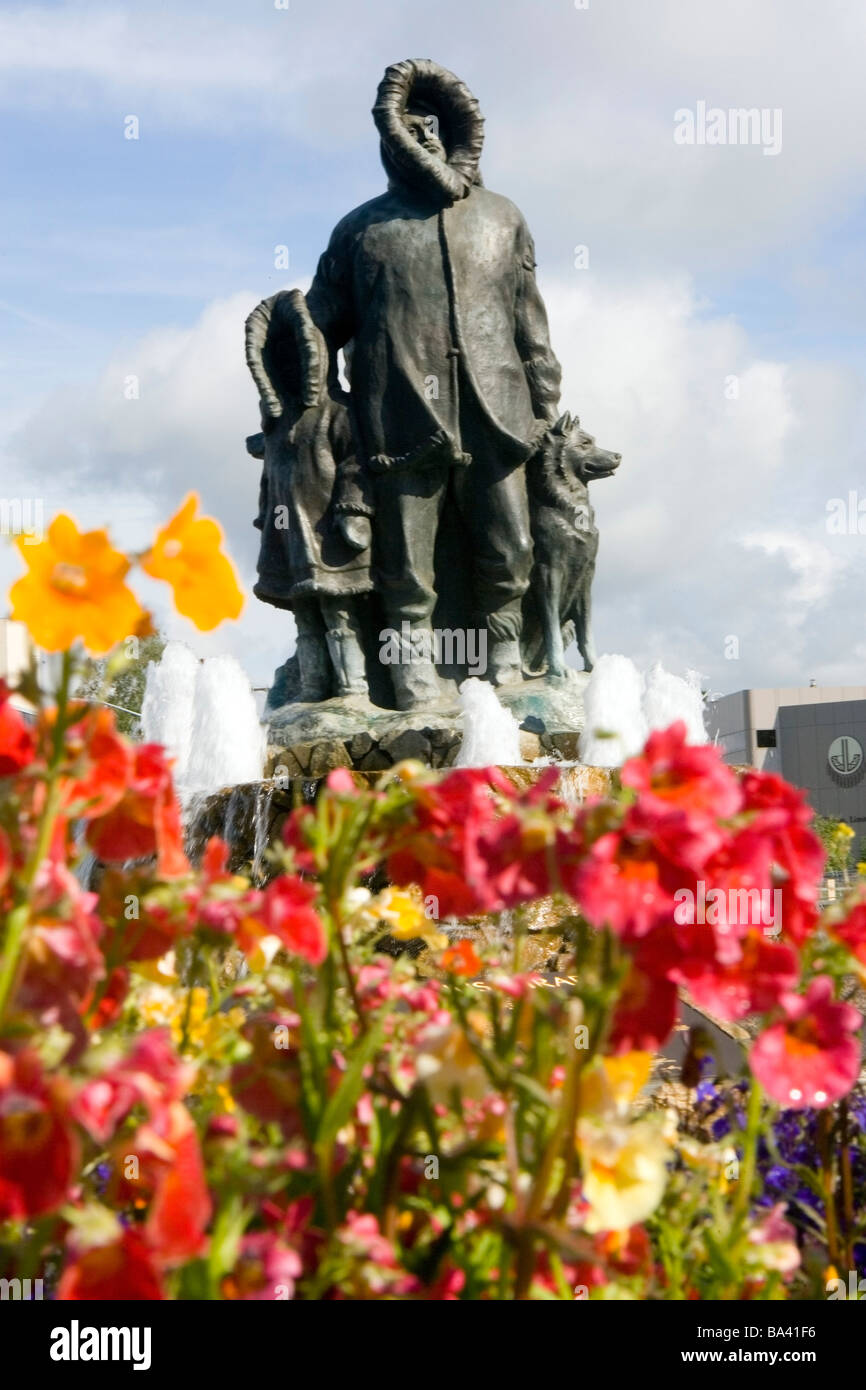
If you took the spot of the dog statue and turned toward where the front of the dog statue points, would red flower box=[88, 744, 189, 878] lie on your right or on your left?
on your right

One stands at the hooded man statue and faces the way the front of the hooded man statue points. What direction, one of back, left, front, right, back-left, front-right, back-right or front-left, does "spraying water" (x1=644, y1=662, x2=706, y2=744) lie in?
back-left

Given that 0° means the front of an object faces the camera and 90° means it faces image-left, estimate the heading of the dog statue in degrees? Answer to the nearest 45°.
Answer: approximately 315°

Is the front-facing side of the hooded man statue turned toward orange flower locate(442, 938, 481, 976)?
yes

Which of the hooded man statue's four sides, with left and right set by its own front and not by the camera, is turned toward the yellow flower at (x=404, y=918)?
front

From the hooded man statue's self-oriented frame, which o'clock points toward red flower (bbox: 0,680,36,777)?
The red flower is roughly at 12 o'clock from the hooded man statue.

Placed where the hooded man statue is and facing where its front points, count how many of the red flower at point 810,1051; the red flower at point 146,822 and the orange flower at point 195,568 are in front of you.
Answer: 3

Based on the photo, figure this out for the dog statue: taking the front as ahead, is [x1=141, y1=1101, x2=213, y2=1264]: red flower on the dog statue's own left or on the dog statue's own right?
on the dog statue's own right

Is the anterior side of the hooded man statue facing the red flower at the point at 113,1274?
yes

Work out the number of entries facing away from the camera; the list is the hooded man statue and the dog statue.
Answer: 0

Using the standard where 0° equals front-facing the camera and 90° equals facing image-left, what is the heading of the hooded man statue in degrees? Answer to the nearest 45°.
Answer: approximately 0°

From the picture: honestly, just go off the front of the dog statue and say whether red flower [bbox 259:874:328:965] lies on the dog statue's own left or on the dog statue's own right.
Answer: on the dog statue's own right

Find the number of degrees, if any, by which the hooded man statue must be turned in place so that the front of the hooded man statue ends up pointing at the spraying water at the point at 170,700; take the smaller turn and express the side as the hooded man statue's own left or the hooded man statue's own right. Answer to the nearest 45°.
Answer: approximately 135° to the hooded man statue's own right
